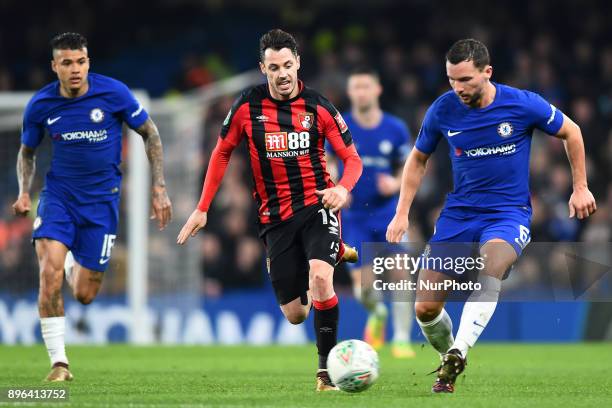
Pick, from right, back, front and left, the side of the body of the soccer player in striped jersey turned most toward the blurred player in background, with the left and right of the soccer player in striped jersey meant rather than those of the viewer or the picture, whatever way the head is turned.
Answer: back

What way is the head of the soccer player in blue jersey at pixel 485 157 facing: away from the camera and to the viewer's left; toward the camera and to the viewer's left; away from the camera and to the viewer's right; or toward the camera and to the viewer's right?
toward the camera and to the viewer's left

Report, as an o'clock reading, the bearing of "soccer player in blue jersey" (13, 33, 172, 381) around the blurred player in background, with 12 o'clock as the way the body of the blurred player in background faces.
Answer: The soccer player in blue jersey is roughly at 1 o'clock from the blurred player in background.

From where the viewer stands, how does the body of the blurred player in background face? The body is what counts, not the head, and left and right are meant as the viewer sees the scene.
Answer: facing the viewer

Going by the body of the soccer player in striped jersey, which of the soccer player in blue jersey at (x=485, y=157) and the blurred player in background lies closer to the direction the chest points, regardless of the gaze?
the soccer player in blue jersey

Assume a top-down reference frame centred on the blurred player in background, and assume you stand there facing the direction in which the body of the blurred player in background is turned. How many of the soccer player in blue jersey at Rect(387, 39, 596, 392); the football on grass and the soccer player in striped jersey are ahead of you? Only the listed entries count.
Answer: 3

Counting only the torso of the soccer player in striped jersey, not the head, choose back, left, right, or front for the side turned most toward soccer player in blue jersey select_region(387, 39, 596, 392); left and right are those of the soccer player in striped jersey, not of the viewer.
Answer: left

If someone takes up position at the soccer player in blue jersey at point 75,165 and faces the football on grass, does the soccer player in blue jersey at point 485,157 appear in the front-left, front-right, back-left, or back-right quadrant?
front-left

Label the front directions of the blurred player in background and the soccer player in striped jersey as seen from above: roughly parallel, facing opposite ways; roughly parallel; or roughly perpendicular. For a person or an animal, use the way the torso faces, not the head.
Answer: roughly parallel

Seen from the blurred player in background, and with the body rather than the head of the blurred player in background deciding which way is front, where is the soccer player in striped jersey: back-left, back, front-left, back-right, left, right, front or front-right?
front

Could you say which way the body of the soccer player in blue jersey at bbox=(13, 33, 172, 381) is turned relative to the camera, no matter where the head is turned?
toward the camera

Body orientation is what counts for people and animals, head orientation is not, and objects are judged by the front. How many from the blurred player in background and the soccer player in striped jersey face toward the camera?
2
